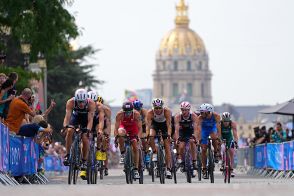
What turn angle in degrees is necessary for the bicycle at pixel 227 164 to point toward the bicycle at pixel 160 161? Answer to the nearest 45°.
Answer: approximately 45° to its right

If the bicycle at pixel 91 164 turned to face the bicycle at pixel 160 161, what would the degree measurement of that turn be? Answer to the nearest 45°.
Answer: approximately 135° to its left
